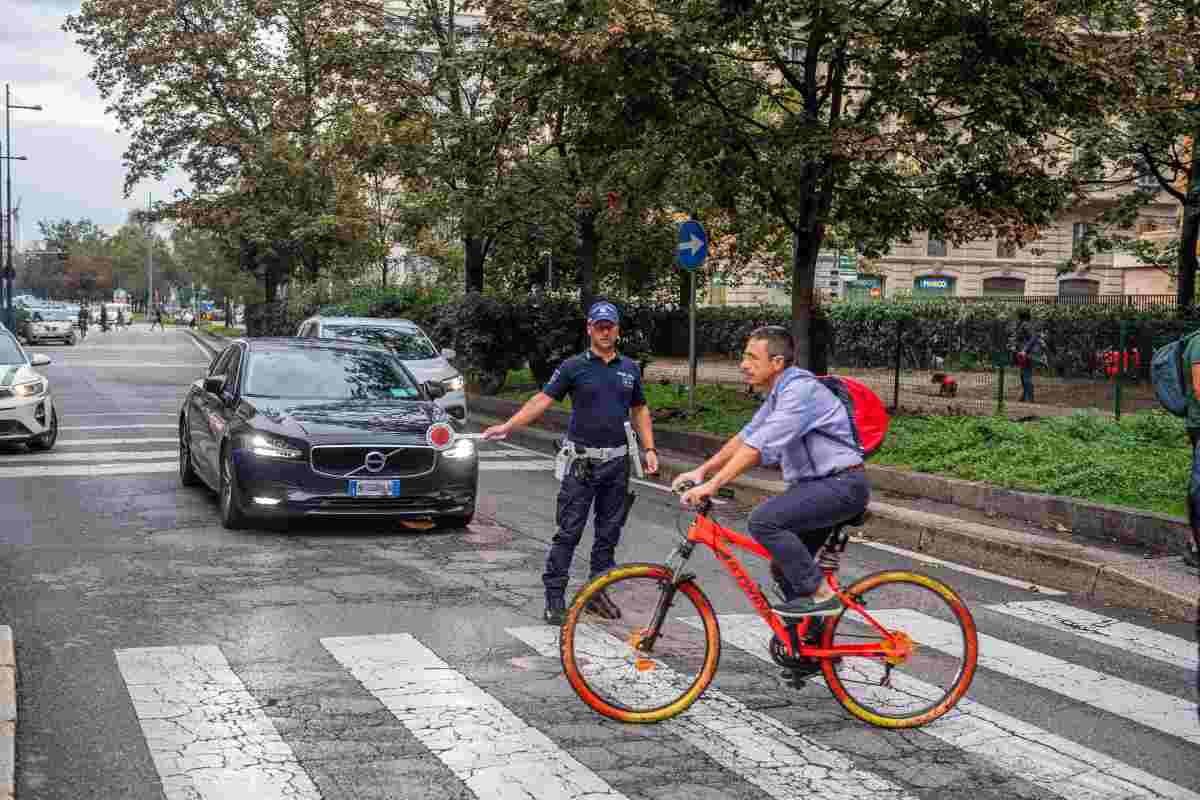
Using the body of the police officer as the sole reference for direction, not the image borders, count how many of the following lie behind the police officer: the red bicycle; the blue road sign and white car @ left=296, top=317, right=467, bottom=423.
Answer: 2

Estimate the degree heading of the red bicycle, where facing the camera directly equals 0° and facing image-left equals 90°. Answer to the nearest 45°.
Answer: approximately 90°

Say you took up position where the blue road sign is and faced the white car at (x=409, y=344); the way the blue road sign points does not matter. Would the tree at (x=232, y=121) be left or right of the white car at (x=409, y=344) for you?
right

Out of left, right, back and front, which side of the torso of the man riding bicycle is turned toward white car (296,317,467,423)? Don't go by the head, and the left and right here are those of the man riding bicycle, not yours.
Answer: right

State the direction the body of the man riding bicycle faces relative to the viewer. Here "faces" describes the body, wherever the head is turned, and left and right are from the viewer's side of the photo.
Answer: facing to the left of the viewer

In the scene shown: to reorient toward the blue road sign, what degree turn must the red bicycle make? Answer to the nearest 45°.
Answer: approximately 90° to its right

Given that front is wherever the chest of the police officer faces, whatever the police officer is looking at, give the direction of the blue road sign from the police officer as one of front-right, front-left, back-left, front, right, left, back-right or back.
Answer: back

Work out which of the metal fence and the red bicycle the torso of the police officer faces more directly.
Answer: the red bicycle

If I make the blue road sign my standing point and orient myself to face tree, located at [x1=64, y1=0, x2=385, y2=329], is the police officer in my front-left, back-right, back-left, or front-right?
back-left

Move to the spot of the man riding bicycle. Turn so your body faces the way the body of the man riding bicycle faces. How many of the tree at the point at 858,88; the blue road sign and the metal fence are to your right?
3

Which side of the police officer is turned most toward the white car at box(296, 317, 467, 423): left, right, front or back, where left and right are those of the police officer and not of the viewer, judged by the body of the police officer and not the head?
back

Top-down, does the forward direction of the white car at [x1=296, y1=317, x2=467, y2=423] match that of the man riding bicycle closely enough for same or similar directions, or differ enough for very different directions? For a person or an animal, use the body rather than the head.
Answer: very different directions
